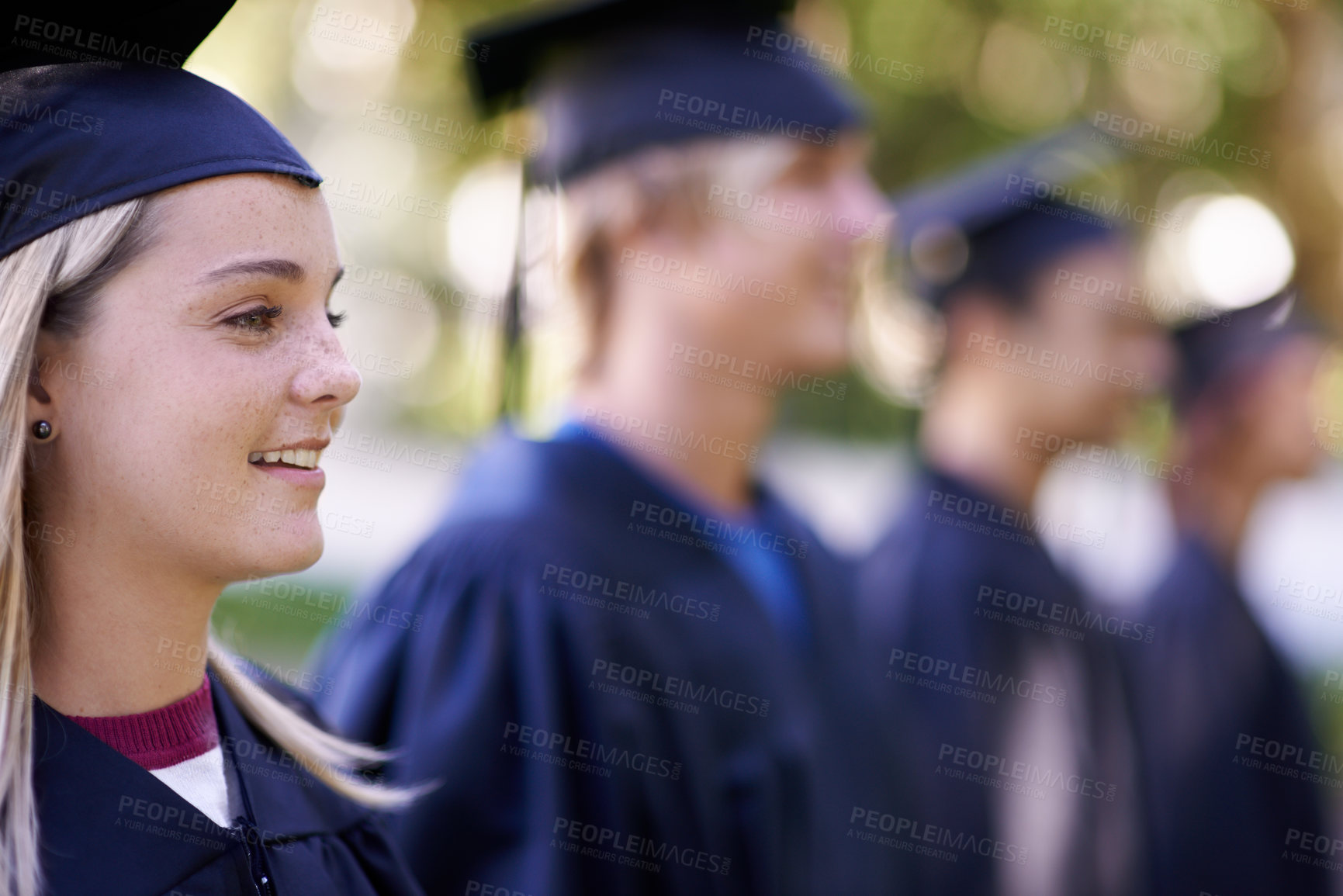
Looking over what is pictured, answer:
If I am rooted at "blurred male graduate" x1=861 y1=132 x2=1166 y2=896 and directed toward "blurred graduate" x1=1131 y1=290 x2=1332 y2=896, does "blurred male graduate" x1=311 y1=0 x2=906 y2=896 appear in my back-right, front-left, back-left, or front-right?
back-right

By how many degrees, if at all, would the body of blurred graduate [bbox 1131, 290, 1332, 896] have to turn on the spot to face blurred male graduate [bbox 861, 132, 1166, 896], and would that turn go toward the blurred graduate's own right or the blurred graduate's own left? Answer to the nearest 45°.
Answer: approximately 135° to the blurred graduate's own right

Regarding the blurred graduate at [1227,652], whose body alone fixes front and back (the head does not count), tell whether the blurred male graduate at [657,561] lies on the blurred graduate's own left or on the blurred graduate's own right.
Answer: on the blurred graduate's own right

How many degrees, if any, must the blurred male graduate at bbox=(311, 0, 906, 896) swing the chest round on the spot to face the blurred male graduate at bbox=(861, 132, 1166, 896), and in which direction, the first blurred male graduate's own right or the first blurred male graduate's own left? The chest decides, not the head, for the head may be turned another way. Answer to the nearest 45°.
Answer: approximately 90° to the first blurred male graduate's own left

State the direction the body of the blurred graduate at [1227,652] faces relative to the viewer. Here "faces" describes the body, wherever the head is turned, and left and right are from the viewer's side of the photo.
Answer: facing to the right of the viewer

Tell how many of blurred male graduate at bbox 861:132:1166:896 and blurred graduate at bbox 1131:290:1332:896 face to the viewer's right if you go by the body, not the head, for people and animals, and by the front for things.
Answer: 2

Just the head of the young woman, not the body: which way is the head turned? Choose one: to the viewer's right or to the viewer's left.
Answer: to the viewer's right

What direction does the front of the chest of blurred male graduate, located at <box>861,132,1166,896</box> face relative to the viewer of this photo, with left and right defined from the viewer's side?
facing to the right of the viewer

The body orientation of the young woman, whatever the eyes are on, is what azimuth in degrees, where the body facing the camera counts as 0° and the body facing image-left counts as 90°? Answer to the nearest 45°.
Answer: approximately 315°
